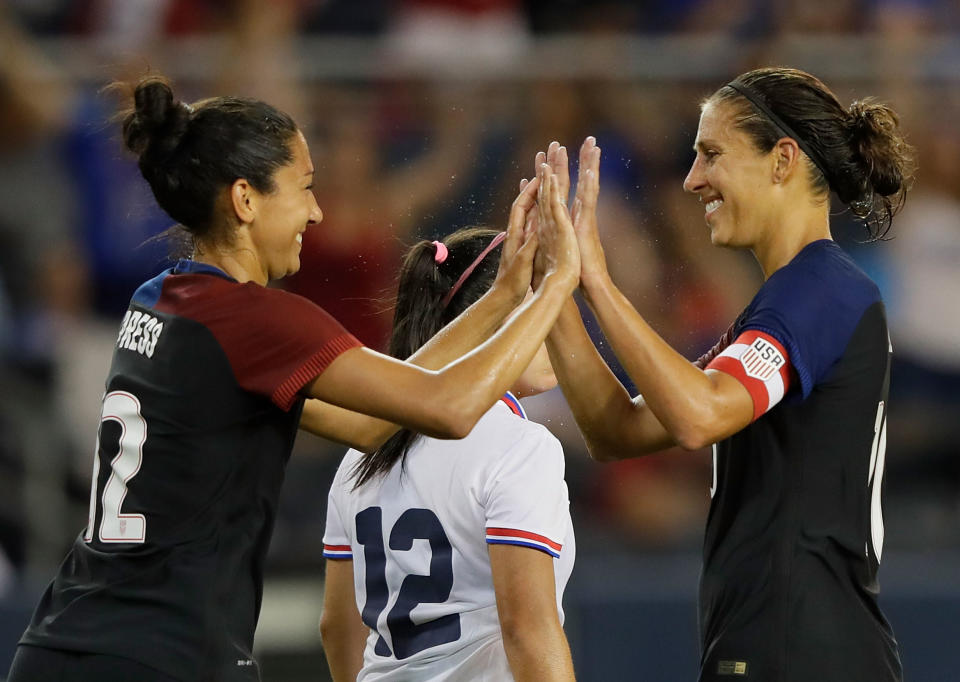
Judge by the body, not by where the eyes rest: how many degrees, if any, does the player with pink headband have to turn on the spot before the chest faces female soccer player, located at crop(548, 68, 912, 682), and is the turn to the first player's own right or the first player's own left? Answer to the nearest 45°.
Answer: approximately 45° to the first player's own right

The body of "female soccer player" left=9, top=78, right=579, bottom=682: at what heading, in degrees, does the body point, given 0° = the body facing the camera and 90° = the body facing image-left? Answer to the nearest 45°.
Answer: approximately 225°

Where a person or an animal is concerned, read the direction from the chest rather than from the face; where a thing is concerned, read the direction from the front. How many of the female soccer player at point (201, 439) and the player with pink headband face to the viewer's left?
0

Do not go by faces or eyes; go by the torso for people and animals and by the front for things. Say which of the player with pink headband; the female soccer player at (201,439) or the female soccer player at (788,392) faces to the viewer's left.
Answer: the female soccer player at (788,392)

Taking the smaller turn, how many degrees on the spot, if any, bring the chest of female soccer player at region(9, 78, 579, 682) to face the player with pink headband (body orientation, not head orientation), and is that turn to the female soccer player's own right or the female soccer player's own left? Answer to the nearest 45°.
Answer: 0° — they already face them

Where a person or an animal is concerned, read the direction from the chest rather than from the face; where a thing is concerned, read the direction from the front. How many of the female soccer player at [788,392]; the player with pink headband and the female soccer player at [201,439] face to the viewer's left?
1

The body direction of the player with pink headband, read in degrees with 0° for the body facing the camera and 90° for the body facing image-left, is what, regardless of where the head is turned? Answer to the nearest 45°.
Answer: approximately 225°

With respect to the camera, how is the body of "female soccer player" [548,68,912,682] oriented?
to the viewer's left

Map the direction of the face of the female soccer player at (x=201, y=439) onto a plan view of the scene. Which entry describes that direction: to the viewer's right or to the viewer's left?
to the viewer's right

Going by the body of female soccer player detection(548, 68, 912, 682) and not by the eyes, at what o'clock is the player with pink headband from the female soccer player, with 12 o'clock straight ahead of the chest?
The player with pink headband is roughly at 12 o'clock from the female soccer player.

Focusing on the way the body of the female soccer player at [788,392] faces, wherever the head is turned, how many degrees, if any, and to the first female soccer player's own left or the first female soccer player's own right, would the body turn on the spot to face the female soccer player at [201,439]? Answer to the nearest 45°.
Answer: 0° — they already face them

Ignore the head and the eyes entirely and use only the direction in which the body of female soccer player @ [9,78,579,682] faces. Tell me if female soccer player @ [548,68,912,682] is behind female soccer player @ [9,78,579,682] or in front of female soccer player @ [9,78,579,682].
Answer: in front

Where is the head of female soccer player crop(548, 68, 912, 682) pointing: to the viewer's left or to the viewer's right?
to the viewer's left
